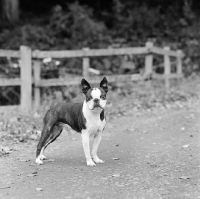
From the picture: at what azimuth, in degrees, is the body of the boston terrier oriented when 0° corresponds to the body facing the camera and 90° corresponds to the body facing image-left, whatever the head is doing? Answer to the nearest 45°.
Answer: approximately 315°

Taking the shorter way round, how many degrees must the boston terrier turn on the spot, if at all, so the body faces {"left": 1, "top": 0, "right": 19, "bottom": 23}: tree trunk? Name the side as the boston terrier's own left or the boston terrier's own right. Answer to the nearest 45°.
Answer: approximately 135° to the boston terrier's own left
